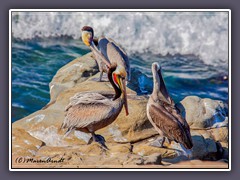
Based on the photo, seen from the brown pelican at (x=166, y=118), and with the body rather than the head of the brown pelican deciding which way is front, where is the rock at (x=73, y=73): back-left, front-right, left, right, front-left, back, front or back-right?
front

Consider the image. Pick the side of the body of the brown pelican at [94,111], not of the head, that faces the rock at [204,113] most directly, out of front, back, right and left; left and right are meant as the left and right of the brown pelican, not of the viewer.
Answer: front

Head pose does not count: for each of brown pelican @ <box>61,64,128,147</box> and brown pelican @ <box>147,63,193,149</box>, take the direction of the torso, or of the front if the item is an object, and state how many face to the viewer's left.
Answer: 1

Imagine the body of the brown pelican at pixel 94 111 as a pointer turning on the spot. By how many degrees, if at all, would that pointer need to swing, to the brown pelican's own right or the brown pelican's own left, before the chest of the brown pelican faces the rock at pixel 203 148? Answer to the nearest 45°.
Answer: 0° — it already faces it

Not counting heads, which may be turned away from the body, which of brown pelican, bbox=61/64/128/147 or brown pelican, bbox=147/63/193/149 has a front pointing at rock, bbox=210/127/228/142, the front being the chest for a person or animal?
brown pelican, bbox=61/64/128/147

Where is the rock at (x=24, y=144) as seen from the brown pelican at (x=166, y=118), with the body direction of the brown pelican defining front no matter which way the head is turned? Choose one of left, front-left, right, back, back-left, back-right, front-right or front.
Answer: front

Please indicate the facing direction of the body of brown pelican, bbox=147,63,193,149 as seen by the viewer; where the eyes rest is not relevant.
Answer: to the viewer's left

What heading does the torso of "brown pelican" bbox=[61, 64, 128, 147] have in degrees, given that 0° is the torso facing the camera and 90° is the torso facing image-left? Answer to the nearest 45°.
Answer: approximately 270°

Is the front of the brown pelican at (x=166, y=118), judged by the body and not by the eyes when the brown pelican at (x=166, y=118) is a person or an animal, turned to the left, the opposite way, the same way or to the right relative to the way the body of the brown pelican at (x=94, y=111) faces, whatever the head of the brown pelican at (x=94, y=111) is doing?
the opposite way

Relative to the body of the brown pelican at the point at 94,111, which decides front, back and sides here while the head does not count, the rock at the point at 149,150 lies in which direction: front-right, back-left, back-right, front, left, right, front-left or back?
front

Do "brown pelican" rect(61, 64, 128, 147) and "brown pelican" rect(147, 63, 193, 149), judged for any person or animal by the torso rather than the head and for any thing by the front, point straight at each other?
yes

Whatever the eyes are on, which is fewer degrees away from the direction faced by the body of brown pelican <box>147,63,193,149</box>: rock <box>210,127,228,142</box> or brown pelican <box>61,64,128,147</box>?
the brown pelican
